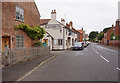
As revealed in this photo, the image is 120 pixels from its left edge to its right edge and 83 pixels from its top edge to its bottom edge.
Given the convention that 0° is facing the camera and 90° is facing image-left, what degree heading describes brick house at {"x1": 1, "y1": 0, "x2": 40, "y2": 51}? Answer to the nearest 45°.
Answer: approximately 315°
